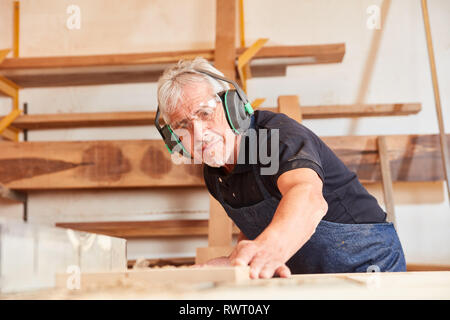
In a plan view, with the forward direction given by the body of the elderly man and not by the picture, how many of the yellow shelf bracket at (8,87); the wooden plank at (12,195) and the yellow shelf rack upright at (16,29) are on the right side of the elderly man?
3

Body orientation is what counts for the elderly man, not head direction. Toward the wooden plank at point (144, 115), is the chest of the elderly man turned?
no

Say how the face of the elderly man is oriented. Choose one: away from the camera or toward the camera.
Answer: toward the camera

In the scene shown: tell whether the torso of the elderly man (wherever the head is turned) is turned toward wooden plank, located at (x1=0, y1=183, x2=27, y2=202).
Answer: no

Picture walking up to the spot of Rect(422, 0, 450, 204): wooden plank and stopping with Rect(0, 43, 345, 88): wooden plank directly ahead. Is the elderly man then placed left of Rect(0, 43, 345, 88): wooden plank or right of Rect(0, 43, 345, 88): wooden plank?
left

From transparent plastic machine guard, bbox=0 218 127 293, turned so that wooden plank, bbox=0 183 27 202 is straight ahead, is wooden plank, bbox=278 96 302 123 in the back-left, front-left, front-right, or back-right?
front-right

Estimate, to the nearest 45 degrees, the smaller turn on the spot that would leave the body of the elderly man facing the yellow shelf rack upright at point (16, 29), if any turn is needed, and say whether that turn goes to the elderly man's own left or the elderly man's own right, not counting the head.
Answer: approximately 90° to the elderly man's own right

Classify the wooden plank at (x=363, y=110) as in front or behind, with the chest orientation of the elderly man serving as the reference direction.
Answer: behind

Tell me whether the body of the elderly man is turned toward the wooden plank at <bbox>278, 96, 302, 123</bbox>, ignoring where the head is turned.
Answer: no

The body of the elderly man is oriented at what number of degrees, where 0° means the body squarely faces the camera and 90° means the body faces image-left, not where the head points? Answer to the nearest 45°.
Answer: approximately 45°
